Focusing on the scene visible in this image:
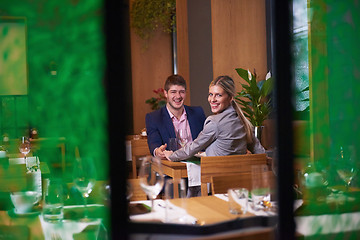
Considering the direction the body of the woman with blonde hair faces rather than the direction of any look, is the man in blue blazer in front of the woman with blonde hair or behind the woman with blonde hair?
in front

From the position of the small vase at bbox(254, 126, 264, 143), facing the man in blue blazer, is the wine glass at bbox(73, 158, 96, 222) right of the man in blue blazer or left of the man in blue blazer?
left

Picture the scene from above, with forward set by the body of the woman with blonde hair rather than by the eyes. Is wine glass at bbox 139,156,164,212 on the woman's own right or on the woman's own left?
on the woman's own left
